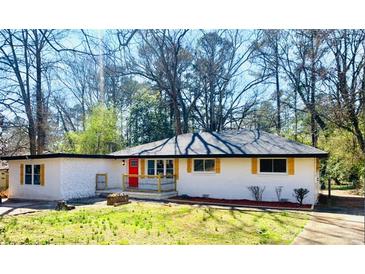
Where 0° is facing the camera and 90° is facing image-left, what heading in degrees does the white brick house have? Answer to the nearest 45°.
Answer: approximately 0°

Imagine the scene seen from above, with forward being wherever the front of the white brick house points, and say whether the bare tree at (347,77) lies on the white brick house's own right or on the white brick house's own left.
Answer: on the white brick house's own left

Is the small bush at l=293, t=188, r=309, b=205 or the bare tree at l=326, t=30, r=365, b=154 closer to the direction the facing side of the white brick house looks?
the small bush

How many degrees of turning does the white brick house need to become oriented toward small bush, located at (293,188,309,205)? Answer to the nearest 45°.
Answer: approximately 45° to its left
